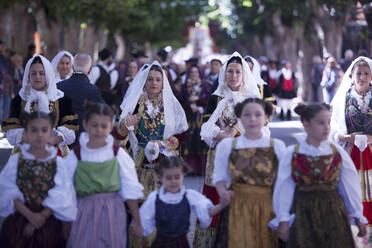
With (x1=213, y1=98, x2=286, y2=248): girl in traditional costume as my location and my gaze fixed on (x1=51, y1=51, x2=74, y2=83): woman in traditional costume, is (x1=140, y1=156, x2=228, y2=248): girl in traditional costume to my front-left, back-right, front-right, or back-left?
front-left

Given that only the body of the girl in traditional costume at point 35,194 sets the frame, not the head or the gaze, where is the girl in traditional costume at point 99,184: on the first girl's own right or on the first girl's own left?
on the first girl's own left

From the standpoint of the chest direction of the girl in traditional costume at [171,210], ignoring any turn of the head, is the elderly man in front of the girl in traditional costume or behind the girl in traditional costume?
behind

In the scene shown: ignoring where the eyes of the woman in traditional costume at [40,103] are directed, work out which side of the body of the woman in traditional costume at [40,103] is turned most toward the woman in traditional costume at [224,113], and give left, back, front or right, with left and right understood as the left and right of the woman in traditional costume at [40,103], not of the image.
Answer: left

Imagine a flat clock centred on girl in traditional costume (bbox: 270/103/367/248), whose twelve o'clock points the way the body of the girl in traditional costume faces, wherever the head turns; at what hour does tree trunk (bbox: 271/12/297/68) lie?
The tree trunk is roughly at 6 o'clock from the girl in traditional costume.

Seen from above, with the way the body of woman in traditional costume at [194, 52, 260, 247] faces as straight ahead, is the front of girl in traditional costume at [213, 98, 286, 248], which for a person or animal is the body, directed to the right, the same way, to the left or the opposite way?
the same way

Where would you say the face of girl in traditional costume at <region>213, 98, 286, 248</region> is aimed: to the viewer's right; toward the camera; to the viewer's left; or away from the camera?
toward the camera

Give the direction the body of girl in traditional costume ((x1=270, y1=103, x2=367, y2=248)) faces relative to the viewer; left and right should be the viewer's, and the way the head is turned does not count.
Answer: facing the viewer

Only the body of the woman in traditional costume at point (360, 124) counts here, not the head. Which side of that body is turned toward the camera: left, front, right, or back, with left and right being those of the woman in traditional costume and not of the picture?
front

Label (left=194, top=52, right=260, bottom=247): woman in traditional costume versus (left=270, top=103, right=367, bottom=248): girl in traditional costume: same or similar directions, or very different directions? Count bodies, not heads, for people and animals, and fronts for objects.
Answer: same or similar directions

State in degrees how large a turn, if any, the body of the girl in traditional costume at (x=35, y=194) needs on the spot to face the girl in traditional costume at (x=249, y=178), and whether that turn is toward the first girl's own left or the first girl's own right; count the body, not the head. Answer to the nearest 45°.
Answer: approximately 90° to the first girl's own left

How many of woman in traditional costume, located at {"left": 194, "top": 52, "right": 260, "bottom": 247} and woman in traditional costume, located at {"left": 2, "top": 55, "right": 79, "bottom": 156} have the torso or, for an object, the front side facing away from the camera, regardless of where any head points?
0

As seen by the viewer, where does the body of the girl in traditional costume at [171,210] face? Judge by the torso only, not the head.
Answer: toward the camera

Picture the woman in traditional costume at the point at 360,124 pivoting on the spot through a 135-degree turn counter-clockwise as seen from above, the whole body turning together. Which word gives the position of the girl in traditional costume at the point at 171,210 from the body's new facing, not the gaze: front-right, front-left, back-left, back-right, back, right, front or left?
back
